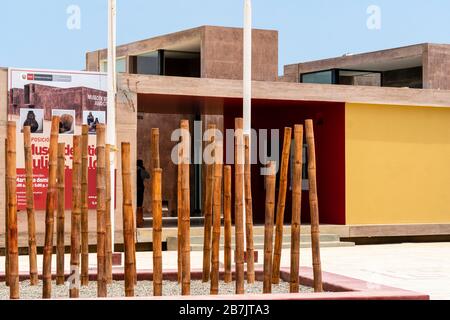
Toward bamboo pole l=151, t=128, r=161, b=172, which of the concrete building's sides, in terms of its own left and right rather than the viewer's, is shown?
front

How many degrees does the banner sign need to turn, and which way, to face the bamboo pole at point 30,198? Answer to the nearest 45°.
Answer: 0° — it already faces it

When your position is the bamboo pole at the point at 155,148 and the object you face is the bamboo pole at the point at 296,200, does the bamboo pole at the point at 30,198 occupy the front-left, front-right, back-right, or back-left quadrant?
back-right

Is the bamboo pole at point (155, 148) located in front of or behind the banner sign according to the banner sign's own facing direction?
in front

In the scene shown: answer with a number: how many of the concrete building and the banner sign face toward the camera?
2

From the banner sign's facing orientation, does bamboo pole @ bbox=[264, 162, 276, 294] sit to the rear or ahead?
ahead

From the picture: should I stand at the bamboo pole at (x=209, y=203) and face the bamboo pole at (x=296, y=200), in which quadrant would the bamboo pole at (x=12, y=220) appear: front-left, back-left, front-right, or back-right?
back-right

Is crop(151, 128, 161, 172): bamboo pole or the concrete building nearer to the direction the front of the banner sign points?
the bamboo pole

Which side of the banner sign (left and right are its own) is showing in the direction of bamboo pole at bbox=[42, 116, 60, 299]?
front

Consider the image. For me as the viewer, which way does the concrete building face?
facing the viewer
